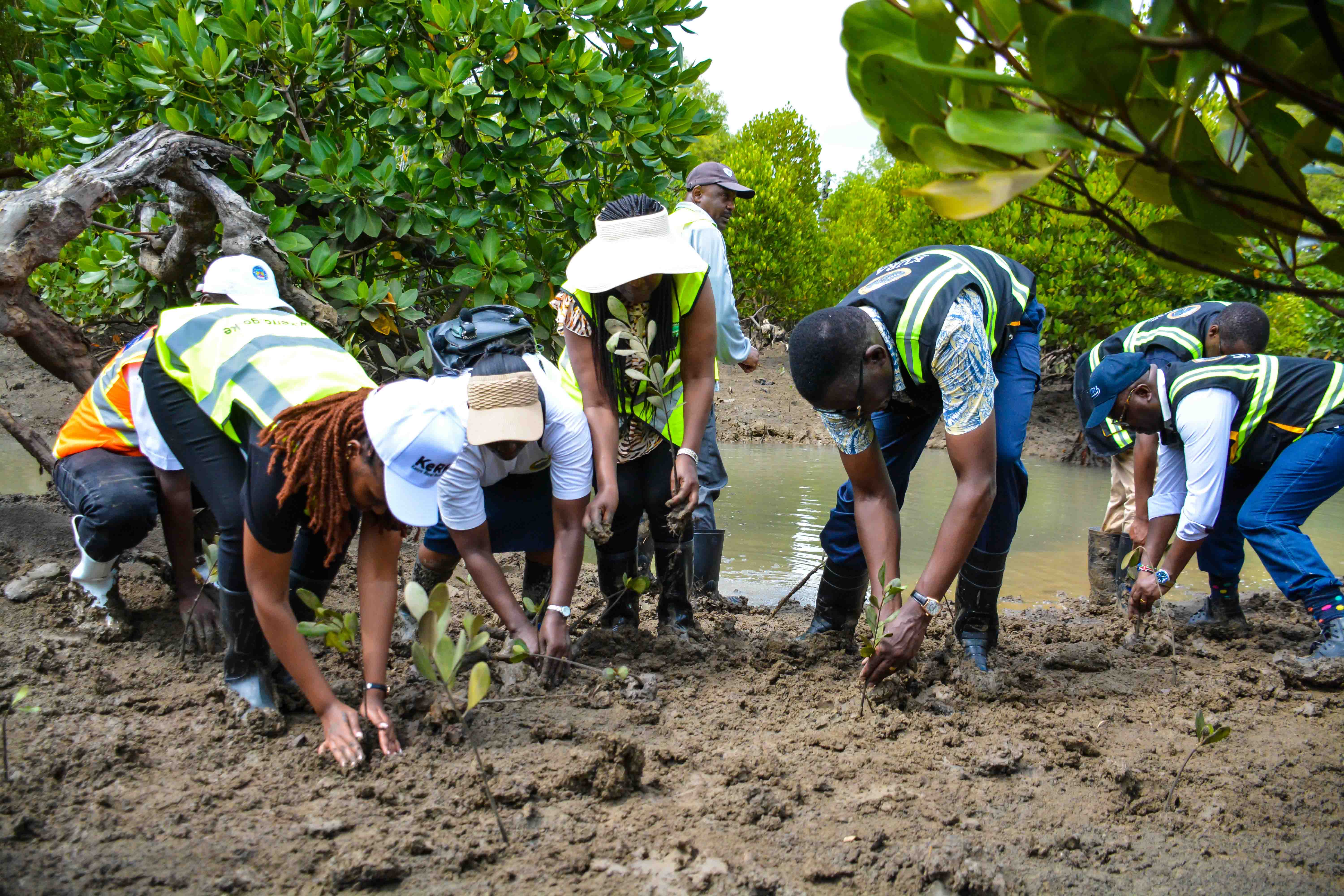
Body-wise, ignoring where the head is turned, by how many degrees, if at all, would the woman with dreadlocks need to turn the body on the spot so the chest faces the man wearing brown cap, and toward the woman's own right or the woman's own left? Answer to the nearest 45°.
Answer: approximately 90° to the woman's own left

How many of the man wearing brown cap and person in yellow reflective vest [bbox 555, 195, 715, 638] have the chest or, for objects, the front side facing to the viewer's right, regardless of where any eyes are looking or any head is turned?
1

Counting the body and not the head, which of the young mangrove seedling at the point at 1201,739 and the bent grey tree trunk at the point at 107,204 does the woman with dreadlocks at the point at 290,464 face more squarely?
the young mangrove seedling

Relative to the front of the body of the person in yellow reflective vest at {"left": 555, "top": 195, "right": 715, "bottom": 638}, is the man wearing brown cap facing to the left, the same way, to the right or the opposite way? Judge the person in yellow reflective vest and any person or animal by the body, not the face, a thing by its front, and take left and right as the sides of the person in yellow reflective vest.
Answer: to the left

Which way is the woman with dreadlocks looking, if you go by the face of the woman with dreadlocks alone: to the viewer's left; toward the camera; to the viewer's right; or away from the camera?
to the viewer's right

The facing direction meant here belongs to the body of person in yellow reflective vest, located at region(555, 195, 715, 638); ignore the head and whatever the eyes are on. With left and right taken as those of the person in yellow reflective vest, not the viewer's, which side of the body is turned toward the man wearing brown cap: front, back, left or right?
back

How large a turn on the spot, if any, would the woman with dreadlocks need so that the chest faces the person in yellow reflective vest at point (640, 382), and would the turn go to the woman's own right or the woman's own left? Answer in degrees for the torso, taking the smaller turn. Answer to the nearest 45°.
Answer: approximately 90° to the woman's own left

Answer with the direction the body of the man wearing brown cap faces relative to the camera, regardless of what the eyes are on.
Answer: to the viewer's right

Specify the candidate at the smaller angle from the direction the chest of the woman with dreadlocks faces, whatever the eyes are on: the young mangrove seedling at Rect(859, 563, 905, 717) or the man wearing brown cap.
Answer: the young mangrove seedling

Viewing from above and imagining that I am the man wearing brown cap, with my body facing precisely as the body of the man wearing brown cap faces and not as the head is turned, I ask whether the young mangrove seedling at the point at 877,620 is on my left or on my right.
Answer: on my right
